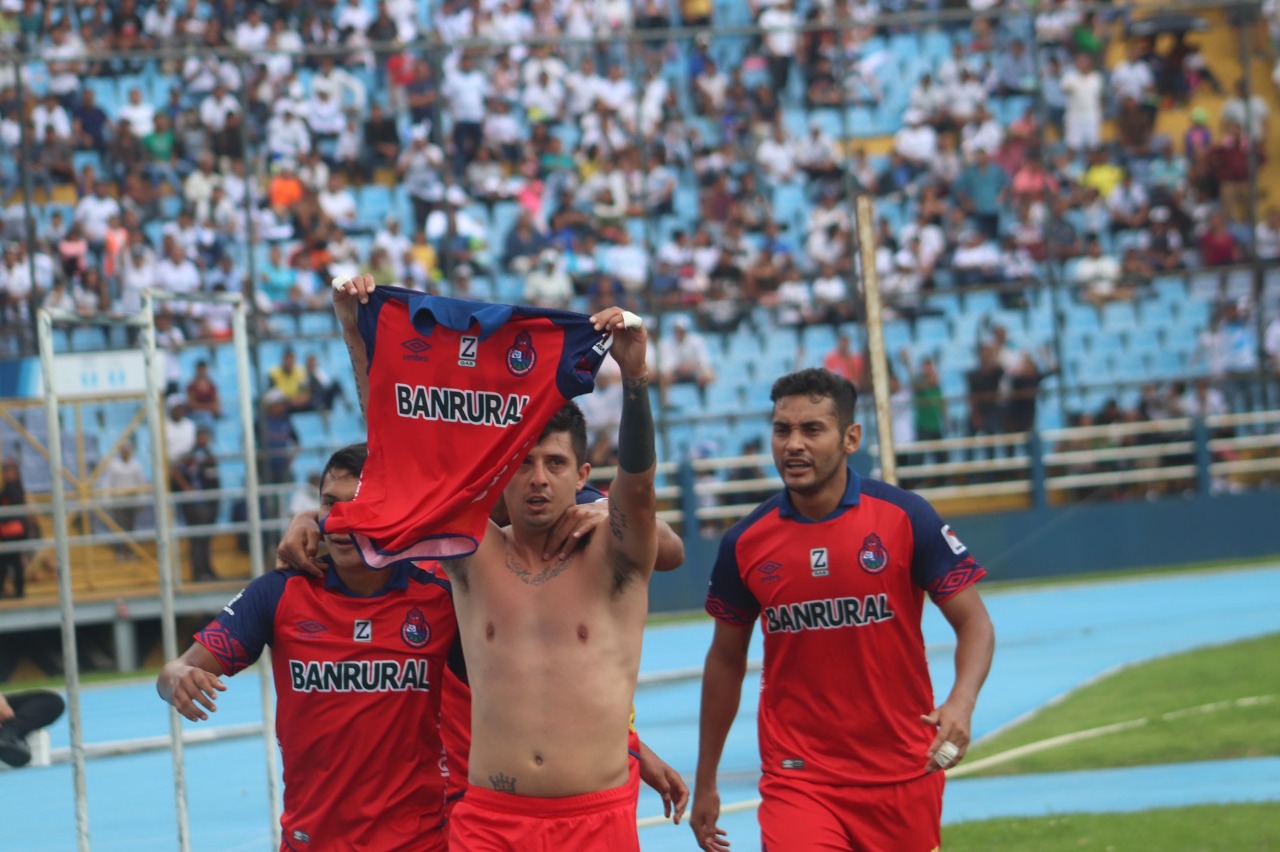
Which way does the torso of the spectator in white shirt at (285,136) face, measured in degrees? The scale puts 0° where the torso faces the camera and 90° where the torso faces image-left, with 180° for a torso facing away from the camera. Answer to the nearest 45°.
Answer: approximately 0°

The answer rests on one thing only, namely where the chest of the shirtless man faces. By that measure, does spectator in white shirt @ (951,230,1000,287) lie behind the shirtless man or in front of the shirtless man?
behind

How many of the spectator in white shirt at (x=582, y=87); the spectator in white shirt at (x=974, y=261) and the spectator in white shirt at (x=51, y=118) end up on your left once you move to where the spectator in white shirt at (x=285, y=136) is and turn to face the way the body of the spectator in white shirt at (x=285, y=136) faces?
2

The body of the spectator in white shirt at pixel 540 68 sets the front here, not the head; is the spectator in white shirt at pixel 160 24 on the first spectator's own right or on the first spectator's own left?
on the first spectator's own right

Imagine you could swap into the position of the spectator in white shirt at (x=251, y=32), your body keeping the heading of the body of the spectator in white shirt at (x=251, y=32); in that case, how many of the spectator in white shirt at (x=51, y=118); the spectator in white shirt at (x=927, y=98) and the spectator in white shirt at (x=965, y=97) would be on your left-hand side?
2

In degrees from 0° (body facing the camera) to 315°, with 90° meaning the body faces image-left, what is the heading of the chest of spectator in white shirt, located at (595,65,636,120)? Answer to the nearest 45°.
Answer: approximately 0°
